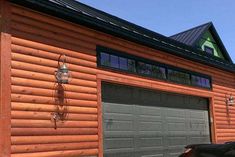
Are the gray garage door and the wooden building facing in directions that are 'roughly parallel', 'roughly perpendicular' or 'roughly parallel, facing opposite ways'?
roughly parallel

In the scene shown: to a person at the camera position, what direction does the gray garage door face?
facing the viewer and to the right of the viewer

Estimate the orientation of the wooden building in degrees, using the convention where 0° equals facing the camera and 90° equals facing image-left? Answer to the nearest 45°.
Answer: approximately 315°
